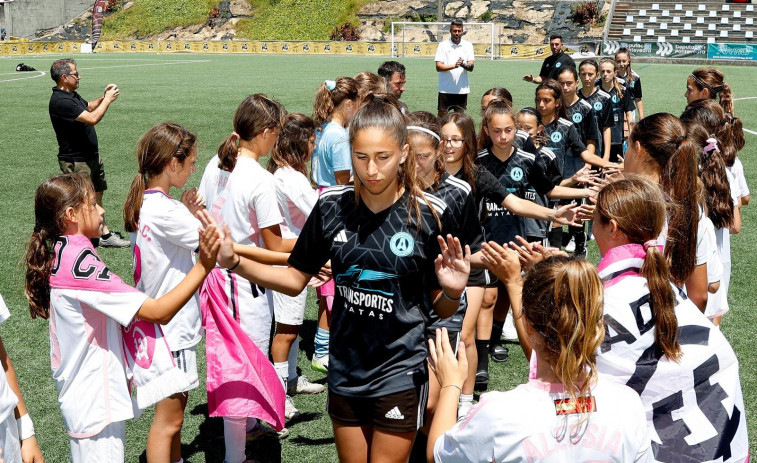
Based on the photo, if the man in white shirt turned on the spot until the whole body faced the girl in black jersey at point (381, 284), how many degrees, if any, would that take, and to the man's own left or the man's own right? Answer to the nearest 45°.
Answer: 0° — they already face them

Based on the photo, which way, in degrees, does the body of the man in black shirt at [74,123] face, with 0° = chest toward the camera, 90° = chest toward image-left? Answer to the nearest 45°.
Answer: approximately 270°

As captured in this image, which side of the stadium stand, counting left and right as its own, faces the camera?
front

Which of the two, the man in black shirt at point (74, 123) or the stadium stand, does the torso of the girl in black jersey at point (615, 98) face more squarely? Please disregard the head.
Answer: the man in black shirt

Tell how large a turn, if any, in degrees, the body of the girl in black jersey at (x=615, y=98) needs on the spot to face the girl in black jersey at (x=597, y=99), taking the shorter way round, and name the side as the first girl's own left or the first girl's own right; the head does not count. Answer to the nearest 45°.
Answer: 0° — they already face them

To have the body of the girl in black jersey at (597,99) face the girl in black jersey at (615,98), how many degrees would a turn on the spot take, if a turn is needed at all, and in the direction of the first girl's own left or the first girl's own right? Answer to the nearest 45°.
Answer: approximately 180°

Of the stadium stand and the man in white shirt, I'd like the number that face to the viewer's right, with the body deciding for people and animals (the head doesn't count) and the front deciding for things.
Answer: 0

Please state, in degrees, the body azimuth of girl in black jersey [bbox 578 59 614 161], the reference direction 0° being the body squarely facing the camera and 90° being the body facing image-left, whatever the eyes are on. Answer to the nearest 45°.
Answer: approximately 0°

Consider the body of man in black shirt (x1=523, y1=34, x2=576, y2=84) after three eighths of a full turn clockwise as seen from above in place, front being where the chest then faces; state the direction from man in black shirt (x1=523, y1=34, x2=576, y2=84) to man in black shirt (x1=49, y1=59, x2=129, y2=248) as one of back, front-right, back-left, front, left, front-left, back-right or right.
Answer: back-left

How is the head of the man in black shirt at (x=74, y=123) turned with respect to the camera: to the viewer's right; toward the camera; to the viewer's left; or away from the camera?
to the viewer's right

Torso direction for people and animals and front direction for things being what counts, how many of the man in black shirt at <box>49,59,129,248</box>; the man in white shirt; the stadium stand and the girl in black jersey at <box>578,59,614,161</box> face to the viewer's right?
1

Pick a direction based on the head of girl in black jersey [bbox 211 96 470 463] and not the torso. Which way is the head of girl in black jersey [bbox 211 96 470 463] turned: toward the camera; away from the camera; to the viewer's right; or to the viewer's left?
toward the camera

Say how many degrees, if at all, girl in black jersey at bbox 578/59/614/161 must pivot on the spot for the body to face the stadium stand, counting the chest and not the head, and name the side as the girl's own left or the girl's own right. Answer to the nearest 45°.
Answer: approximately 180°

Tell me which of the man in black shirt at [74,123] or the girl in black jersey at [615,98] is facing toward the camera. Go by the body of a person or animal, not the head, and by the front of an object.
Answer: the girl in black jersey

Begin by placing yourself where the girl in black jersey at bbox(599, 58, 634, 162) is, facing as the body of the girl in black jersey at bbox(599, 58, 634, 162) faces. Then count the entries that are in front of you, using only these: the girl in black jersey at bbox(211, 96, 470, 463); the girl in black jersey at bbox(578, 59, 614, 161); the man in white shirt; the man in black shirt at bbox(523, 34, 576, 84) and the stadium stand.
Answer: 2

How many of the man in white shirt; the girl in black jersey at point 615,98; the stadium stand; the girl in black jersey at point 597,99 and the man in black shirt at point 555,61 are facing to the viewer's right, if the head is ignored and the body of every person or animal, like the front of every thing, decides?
0

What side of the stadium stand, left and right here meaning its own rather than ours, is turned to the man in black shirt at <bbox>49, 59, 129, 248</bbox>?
front

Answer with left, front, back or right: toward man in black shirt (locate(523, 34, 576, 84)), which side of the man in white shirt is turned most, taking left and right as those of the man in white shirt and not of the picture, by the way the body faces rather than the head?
left
